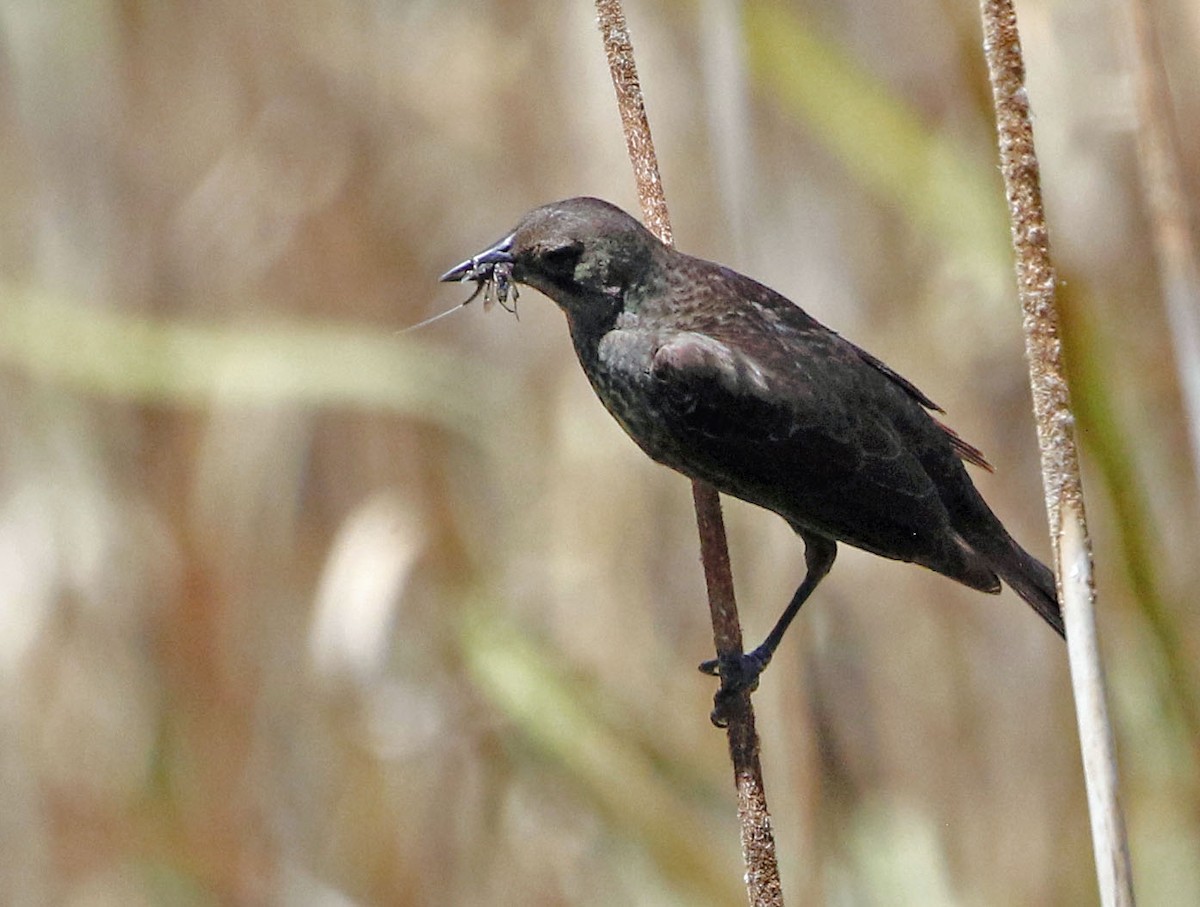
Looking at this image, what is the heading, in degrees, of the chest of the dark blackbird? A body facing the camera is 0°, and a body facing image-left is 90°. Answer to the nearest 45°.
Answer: approximately 90°

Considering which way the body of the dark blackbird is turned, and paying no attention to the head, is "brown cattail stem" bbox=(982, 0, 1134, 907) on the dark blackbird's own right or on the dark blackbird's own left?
on the dark blackbird's own left
